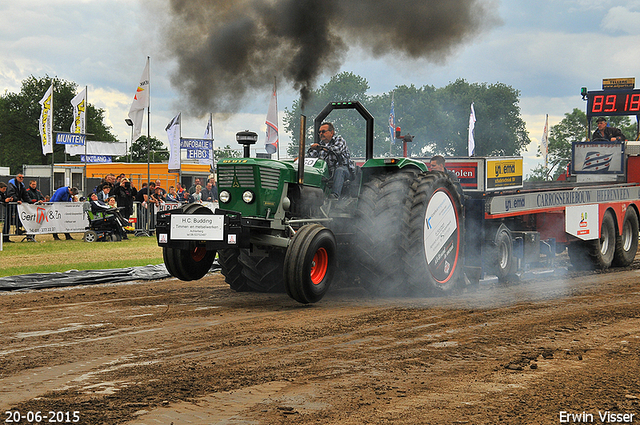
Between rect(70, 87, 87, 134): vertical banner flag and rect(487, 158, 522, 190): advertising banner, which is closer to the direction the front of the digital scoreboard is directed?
the advertising banner

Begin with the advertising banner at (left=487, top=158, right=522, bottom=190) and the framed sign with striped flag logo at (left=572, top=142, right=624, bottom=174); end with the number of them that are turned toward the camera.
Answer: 2

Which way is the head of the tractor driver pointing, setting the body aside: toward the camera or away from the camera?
toward the camera

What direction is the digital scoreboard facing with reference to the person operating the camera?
facing the viewer

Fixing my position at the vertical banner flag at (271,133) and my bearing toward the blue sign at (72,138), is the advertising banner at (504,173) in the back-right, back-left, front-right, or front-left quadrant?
back-left

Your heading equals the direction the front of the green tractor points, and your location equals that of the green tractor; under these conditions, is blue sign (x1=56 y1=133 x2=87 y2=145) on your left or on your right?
on your right

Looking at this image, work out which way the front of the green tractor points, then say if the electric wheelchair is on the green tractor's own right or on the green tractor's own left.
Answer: on the green tractor's own right

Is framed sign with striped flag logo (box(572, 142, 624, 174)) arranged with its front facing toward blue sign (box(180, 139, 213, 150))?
no

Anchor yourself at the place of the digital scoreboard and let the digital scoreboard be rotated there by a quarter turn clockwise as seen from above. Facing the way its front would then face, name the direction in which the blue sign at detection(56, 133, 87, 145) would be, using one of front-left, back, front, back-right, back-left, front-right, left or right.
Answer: front

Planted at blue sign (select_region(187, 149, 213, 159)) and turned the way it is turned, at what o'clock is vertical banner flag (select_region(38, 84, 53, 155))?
The vertical banner flag is roughly at 3 o'clock from the blue sign.

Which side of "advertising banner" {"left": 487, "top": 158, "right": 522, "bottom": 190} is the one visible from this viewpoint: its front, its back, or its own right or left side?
front

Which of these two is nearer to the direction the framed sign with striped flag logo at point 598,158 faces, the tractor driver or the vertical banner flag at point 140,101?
the tractor driver

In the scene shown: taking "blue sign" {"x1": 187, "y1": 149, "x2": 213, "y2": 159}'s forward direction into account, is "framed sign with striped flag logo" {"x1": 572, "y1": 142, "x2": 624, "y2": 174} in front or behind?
in front

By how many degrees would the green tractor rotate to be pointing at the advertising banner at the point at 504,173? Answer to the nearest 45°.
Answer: approximately 180°

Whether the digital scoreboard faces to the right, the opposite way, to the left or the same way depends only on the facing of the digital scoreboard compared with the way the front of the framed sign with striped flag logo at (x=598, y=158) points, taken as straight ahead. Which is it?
the same way

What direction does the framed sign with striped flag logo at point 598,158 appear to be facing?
toward the camera

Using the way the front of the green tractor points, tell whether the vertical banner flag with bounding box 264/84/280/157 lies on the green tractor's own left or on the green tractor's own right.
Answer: on the green tractor's own right

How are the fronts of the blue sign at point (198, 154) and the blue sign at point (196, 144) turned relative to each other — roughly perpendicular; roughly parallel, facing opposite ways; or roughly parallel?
roughly parallel

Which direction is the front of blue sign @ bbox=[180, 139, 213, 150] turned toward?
toward the camera
